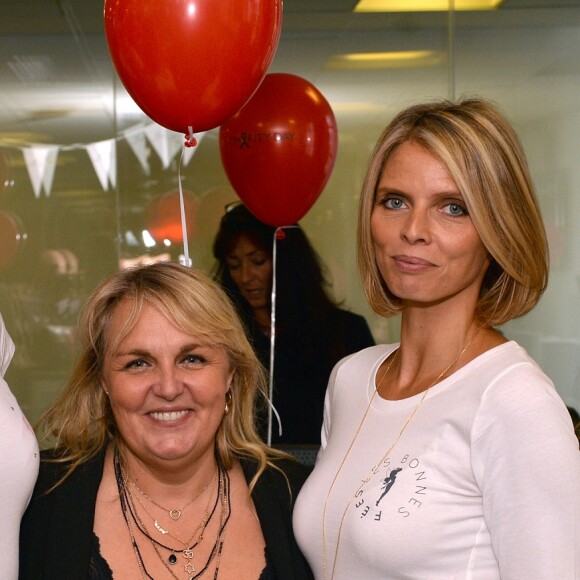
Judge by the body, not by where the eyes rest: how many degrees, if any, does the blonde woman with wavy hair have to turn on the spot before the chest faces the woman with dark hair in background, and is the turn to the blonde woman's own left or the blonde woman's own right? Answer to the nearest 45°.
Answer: approximately 180°

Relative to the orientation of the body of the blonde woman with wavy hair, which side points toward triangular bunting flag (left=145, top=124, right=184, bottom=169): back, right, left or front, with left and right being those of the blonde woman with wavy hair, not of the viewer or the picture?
back

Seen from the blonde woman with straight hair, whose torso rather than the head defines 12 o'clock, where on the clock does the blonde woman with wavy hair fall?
The blonde woman with wavy hair is roughly at 2 o'clock from the blonde woman with straight hair.

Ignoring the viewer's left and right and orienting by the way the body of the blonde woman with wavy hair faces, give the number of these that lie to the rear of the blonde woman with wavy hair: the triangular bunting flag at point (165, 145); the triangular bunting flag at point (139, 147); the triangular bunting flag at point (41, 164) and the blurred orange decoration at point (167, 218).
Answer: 4

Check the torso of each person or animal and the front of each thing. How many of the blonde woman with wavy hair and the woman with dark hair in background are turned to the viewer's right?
0

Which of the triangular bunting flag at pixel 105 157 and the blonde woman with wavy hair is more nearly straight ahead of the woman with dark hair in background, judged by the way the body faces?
the blonde woman with wavy hair

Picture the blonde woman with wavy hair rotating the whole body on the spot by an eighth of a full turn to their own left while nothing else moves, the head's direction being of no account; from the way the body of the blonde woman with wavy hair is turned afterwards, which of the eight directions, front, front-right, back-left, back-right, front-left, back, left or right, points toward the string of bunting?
back-left

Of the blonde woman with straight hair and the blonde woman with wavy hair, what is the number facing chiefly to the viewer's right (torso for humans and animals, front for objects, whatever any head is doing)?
0

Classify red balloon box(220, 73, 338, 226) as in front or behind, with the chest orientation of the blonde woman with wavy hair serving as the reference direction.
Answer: behind

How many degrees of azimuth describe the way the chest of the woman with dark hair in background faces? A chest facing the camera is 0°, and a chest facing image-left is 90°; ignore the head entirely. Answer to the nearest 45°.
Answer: approximately 45°

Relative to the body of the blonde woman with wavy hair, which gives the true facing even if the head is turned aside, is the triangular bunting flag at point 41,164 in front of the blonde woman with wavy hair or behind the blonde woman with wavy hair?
behind

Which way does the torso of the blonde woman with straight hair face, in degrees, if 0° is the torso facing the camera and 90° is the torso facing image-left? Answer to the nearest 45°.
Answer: approximately 45°
